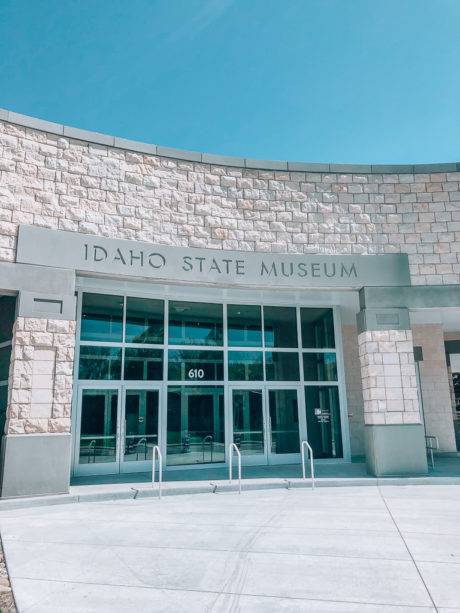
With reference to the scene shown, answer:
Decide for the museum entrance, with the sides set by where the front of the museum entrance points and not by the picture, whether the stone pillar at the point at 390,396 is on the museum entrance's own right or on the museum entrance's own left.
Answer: on the museum entrance's own left

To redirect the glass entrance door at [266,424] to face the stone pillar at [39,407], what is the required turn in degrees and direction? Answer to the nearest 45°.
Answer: approximately 45° to its right

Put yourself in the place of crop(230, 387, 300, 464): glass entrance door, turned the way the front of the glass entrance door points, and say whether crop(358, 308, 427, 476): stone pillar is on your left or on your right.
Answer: on your left

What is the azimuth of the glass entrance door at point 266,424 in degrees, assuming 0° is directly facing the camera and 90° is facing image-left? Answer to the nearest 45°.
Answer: approximately 0°

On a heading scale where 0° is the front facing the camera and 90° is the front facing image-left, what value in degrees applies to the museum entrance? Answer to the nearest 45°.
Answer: approximately 0°
